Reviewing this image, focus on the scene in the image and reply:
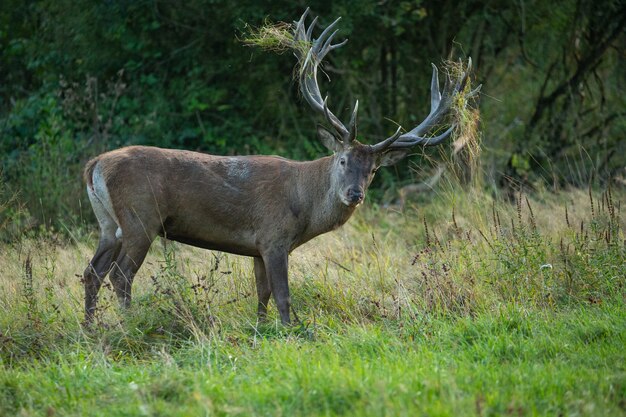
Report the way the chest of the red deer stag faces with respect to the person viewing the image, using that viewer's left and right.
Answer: facing to the right of the viewer
